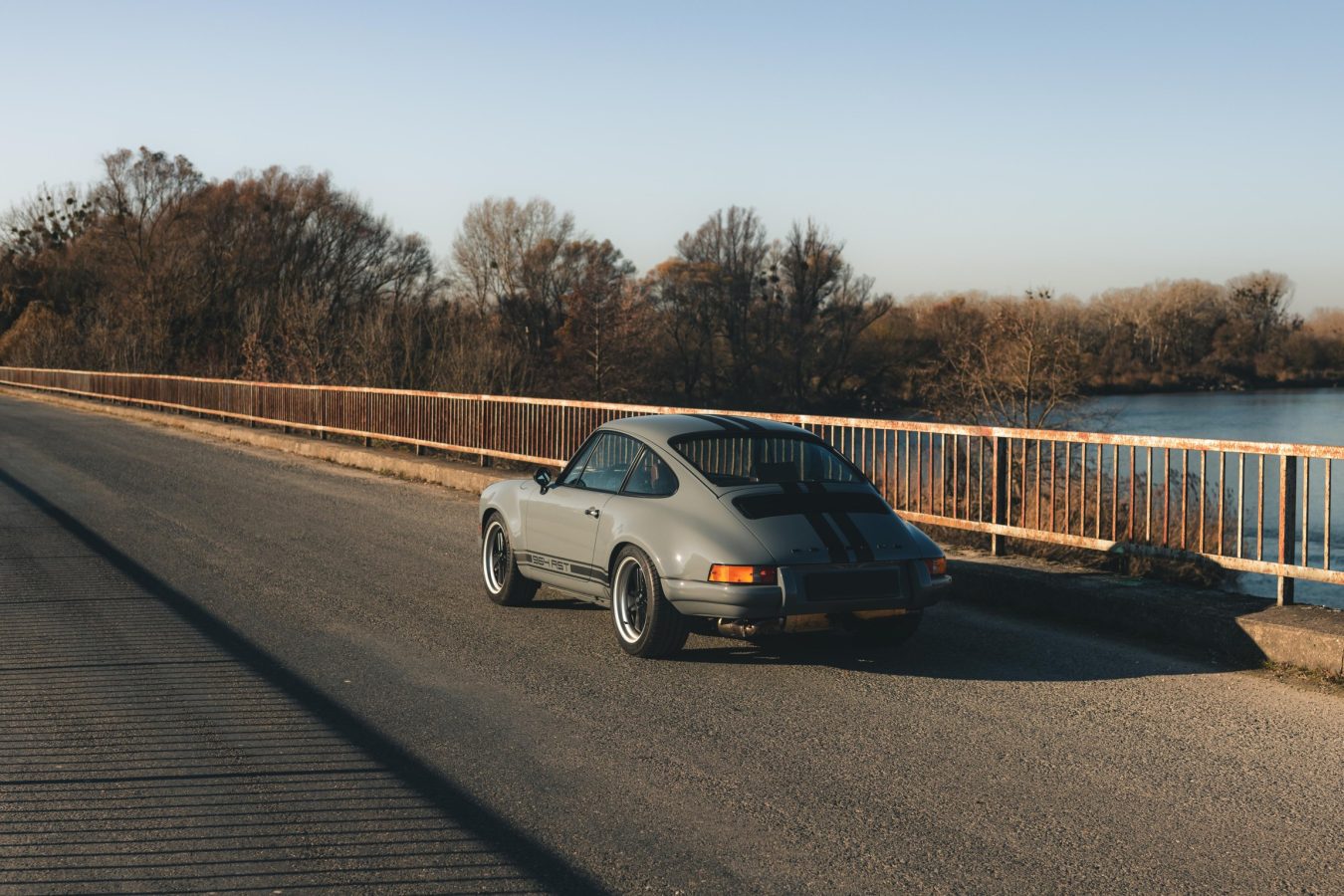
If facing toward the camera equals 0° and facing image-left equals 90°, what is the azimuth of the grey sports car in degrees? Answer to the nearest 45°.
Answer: approximately 135°
